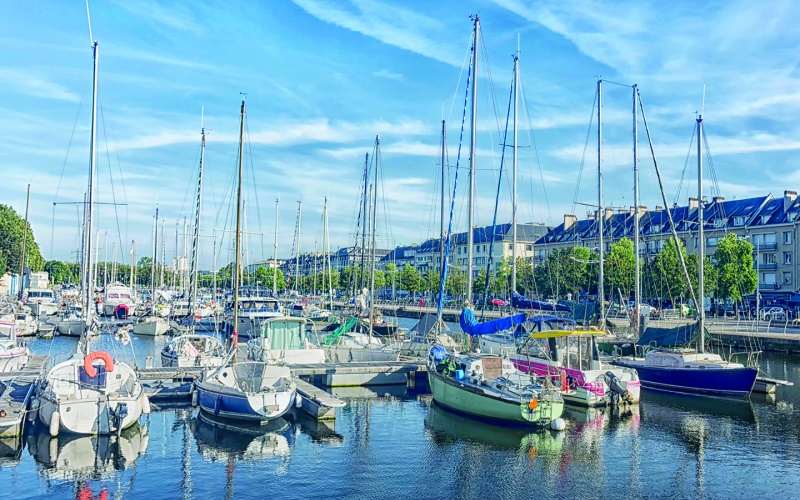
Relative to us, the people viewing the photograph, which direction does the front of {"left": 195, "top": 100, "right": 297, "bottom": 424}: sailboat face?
facing away from the viewer and to the left of the viewer

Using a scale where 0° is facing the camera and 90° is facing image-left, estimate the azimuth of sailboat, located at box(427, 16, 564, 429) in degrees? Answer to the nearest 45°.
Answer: approximately 135°

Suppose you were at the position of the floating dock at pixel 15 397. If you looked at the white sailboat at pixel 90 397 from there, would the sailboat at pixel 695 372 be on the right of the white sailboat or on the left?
left

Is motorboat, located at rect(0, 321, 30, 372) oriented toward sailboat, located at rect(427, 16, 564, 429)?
yes

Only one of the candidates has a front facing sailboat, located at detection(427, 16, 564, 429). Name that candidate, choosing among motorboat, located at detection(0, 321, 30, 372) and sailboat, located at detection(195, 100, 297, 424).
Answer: the motorboat

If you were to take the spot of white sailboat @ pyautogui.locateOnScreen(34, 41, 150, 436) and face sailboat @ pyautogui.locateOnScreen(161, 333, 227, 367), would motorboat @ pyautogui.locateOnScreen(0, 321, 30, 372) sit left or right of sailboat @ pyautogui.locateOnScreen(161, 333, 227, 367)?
left

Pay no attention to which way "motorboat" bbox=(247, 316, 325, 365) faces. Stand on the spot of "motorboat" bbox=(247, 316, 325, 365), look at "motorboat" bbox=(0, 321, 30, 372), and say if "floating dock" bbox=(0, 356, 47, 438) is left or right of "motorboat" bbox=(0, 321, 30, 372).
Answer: left

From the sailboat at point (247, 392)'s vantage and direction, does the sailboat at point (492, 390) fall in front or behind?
behind

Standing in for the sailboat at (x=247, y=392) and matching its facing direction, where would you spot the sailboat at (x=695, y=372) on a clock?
the sailboat at (x=695, y=372) is roughly at 4 o'clock from the sailboat at (x=247, y=392).

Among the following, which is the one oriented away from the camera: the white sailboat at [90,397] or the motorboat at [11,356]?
the white sailboat

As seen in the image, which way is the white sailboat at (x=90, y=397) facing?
away from the camera

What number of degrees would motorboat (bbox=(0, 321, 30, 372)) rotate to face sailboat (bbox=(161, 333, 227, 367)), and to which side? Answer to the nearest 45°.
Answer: approximately 45° to its left
